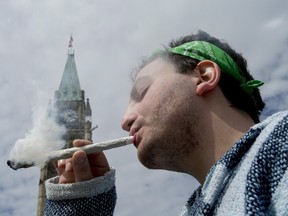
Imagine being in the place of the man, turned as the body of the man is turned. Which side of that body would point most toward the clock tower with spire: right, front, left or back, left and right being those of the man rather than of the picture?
right

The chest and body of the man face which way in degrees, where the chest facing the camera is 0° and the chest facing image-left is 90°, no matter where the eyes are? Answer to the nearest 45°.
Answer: approximately 90°

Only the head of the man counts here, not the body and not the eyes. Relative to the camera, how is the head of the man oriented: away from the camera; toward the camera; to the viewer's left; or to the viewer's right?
to the viewer's left
